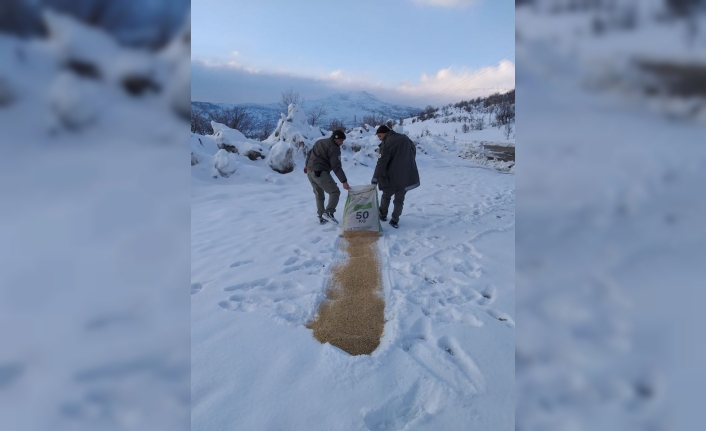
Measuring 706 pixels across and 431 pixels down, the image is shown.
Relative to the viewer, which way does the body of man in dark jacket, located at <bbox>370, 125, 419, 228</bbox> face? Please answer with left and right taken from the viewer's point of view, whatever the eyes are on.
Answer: facing away from the viewer and to the left of the viewer

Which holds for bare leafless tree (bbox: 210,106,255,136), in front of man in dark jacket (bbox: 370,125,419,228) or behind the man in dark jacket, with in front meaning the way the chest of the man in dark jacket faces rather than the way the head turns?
in front

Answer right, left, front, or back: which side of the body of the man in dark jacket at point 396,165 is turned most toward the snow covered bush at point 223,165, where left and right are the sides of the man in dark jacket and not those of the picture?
front

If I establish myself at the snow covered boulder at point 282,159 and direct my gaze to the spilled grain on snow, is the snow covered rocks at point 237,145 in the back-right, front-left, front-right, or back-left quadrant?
back-right

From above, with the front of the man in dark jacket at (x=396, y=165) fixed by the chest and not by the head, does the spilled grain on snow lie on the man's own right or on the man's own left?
on the man's own left

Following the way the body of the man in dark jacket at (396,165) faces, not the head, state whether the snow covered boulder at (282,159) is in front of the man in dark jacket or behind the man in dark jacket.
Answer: in front

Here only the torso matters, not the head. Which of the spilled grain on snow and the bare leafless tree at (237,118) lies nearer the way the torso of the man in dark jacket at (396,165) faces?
the bare leafless tree
